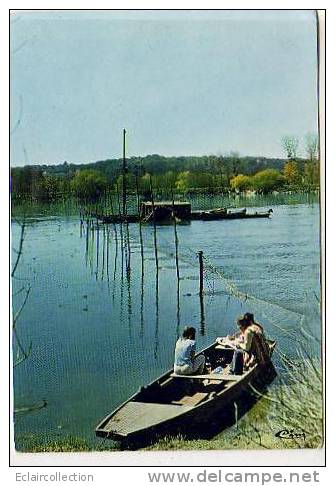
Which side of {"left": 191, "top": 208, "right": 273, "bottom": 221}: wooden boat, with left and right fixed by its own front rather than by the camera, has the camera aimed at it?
right

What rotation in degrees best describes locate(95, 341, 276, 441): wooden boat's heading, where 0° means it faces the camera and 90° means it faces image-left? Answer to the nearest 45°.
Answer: approximately 45°

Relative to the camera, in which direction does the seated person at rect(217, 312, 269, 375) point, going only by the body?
to the viewer's left

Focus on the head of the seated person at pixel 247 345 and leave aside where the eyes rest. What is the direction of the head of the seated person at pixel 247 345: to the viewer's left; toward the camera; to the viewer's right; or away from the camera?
to the viewer's left

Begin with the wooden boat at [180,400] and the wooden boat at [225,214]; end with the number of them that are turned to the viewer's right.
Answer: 1

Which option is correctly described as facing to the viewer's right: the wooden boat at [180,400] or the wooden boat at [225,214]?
the wooden boat at [225,214]
